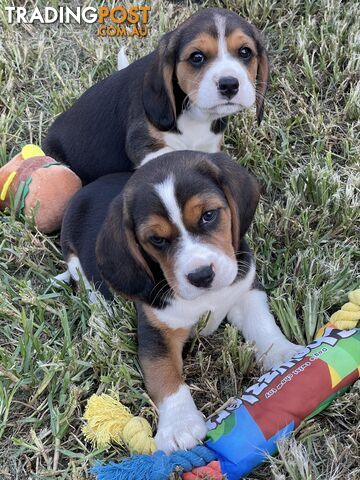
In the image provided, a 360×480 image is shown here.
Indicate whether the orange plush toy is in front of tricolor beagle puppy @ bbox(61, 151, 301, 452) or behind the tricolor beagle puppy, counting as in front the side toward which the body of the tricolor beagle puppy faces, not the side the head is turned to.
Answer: behind

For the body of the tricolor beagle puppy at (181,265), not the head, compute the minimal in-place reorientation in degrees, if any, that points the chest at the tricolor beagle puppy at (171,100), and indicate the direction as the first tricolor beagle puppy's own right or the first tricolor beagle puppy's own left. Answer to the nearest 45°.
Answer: approximately 135° to the first tricolor beagle puppy's own left

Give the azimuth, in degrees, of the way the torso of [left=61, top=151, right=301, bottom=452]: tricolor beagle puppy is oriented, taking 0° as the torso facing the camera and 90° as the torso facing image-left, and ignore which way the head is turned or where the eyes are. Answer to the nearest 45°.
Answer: approximately 315°

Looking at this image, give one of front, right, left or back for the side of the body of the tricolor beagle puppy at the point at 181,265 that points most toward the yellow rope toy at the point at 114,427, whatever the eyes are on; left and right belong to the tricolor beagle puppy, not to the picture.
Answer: right

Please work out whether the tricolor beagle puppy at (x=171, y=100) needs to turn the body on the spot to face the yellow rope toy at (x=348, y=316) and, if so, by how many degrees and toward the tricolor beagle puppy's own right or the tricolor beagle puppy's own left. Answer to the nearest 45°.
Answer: approximately 45° to the tricolor beagle puppy's own right

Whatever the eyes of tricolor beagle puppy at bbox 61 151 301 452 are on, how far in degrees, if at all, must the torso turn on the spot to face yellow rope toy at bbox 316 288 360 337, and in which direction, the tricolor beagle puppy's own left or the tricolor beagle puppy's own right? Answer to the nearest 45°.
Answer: approximately 45° to the tricolor beagle puppy's own left

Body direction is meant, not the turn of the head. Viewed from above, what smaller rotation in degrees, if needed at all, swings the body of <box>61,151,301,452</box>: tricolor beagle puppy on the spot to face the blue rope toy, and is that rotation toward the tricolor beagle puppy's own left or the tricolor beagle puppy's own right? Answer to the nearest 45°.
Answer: approximately 45° to the tricolor beagle puppy's own right

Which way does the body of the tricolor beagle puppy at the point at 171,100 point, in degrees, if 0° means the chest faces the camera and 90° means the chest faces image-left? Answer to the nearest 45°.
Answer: approximately 315°
